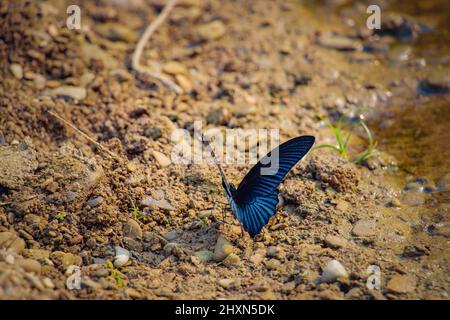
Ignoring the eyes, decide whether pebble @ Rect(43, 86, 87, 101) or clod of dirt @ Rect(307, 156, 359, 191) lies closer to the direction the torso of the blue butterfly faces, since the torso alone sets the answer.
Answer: the pebble

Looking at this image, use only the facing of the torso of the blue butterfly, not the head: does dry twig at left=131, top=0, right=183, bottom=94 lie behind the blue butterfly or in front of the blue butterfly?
in front

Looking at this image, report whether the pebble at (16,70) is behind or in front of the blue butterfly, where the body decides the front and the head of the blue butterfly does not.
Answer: in front

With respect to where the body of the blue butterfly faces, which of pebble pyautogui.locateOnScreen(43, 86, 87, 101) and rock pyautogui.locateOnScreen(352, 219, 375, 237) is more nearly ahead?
the pebble

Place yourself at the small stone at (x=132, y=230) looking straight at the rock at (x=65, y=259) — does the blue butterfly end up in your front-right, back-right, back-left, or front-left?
back-left

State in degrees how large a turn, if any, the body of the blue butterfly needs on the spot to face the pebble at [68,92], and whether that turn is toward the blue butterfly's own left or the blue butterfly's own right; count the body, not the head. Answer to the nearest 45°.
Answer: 0° — it already faces it

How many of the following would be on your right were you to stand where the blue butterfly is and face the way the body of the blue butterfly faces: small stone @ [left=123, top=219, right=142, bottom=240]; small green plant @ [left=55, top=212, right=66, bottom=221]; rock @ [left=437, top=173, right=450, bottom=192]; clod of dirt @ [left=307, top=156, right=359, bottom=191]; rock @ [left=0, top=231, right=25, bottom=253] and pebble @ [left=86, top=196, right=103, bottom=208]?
2

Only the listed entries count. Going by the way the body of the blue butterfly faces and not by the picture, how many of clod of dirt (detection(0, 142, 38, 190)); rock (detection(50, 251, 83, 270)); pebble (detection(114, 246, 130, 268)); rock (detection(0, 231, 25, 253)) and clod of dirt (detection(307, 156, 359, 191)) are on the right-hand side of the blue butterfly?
1

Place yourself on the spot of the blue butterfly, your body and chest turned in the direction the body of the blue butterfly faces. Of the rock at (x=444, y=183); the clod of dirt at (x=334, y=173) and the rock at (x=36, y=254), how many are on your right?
2

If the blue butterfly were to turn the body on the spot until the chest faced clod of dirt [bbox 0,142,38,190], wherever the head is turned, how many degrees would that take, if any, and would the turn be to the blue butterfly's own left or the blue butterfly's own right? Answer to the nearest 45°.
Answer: approximately 45° to the blue butterfly's own left

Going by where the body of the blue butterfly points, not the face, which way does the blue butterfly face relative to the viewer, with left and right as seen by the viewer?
facing away from the viewer and to the left of the viewer

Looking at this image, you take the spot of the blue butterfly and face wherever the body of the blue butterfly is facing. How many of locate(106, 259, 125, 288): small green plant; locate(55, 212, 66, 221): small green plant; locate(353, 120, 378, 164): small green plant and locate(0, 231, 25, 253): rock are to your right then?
1

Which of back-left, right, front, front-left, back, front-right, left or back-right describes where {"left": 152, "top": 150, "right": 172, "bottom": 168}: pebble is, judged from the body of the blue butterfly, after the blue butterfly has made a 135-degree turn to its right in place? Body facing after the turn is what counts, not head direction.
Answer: back-left

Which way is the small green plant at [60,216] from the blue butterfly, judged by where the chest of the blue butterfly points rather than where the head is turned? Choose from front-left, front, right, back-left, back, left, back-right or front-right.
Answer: front-left
